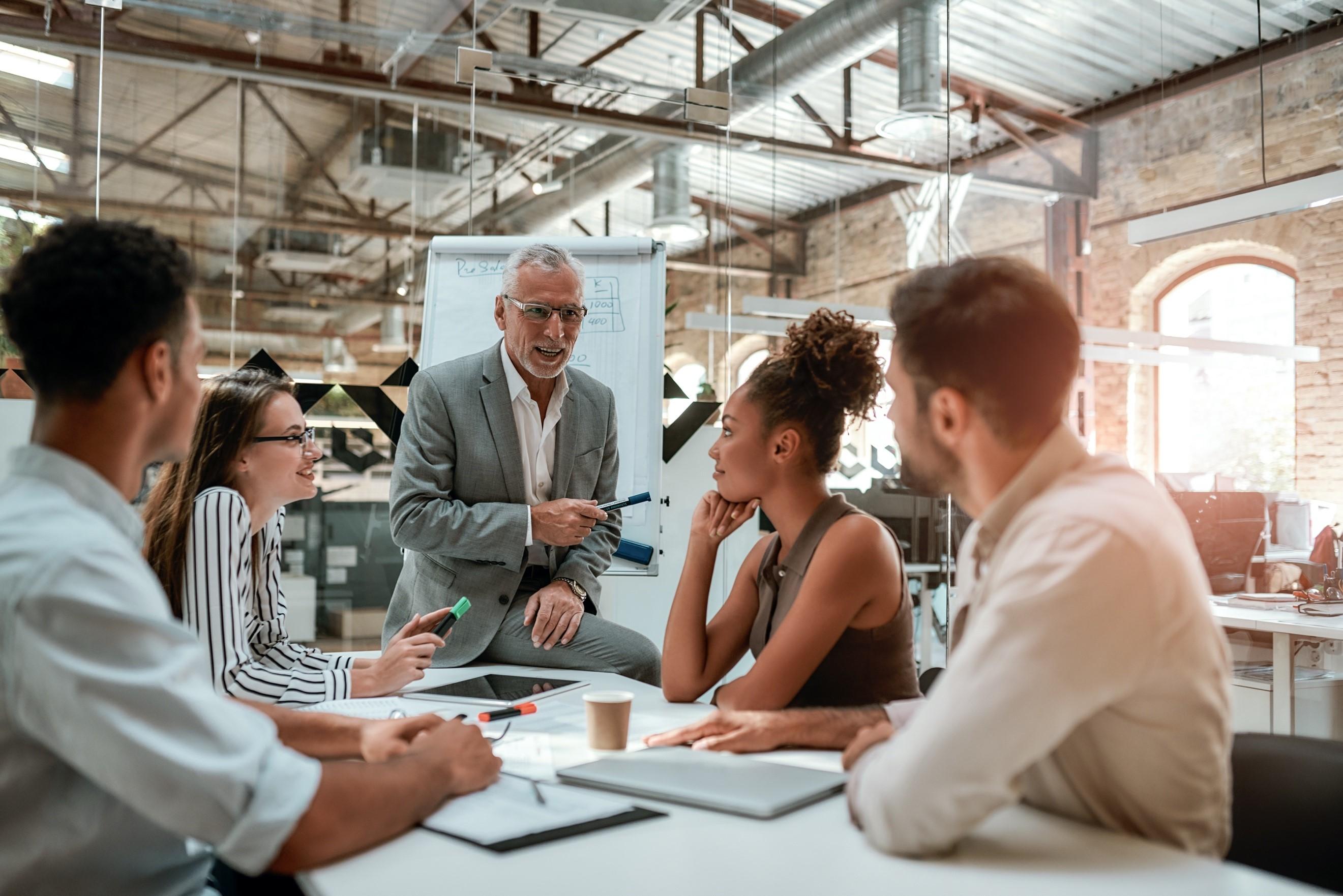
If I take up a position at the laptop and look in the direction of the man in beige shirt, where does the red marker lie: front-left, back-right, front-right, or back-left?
back-left

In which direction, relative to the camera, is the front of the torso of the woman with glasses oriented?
to the viewer's right

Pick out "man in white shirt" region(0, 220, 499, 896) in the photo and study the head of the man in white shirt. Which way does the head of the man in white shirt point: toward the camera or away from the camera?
away from the camera

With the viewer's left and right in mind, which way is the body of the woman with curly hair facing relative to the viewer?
facing to the left of the viewer

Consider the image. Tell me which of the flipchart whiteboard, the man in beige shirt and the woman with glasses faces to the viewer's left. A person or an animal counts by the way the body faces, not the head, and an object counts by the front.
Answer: the man in beige shirt

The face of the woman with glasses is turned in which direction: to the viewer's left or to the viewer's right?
to the viewer's right

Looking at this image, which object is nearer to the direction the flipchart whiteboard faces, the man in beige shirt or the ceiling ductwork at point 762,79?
the man in beige shirt

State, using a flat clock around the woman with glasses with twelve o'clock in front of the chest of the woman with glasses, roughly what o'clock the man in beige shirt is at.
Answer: The man in beige shirt is roughly at 2 o'clock from the woman with glasses.

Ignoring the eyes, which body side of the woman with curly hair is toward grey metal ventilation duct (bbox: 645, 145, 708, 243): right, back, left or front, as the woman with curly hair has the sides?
right

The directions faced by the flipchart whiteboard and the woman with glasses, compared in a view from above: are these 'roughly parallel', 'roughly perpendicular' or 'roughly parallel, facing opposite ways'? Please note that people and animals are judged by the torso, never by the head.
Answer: roughly perpendicular

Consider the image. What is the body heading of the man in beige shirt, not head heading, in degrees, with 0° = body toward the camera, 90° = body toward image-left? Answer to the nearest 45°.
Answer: approximately 90°

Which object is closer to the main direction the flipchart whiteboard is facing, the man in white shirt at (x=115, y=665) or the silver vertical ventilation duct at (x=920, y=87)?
the man in white shirt
